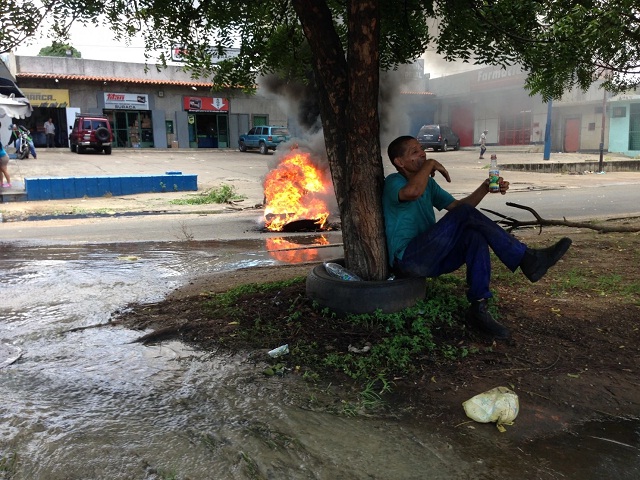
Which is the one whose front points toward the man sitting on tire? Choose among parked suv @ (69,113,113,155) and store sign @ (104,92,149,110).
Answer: the store sign

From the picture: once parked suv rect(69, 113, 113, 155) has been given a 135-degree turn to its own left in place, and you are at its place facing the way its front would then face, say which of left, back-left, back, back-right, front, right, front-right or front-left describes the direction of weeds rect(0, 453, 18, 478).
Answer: front-left

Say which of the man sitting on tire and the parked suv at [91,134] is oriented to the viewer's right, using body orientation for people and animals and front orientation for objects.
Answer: the man sitting on tire

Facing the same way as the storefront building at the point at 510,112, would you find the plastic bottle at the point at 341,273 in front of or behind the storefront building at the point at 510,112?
in front

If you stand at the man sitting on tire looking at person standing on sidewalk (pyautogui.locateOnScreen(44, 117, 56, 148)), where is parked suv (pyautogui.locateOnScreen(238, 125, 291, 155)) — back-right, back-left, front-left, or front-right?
front-right

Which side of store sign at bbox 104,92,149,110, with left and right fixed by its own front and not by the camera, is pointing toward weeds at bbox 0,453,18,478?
front

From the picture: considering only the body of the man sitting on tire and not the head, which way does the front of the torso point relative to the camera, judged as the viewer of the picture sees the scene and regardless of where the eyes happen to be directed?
to the viewer's right

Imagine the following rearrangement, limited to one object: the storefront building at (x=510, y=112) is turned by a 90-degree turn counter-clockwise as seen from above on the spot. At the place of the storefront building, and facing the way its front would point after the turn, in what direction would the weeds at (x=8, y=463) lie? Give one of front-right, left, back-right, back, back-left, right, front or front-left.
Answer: front-right

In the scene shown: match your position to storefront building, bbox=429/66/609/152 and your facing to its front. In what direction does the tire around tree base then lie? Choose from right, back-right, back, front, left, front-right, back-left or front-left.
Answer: front-left

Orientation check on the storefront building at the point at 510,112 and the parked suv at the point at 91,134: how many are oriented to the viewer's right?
0

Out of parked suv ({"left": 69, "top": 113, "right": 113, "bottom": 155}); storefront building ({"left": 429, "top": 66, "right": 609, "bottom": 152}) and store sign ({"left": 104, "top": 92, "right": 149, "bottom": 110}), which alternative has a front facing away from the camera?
the parked suv

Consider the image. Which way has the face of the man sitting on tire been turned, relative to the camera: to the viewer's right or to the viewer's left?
to the viewer's right

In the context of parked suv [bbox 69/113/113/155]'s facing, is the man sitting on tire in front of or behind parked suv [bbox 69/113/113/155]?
behind

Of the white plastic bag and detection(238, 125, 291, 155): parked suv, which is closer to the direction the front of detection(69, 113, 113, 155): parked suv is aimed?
the parked suv

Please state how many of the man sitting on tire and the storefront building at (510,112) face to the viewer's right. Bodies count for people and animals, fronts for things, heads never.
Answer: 1

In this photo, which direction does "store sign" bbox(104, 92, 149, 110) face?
toward the camera

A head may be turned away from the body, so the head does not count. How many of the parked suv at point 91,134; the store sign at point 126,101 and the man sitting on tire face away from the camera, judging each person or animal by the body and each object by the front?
1
